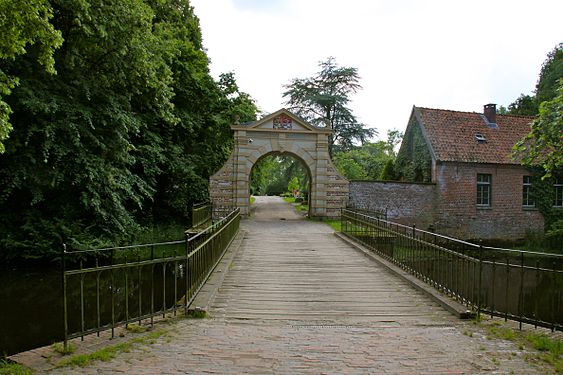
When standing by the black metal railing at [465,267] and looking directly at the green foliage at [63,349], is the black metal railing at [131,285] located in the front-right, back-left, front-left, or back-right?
front-right

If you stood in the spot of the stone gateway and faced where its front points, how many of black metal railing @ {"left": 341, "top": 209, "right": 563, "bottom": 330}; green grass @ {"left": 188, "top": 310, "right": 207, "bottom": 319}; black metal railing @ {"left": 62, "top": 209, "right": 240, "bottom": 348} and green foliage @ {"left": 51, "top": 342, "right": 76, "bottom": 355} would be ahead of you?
4

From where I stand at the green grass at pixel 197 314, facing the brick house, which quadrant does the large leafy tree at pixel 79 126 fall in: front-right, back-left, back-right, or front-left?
front-left

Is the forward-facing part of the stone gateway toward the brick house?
no

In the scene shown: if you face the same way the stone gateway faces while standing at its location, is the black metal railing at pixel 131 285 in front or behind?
in front

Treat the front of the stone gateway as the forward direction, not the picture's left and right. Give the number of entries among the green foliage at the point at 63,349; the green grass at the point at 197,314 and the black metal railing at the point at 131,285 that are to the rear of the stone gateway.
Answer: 0

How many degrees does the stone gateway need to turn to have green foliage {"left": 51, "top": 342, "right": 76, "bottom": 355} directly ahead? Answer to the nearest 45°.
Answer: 0° — it already faces it

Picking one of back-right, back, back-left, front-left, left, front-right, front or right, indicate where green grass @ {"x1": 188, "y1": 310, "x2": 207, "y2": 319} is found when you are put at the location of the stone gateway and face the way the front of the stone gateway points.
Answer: front

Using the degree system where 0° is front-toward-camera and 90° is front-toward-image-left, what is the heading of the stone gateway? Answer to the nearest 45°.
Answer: approximately 0°

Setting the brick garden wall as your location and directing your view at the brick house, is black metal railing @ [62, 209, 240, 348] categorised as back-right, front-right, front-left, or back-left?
back-right

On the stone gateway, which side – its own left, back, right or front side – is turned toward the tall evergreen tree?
back

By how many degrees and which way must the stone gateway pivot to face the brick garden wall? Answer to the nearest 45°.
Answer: approximately 90° to its left

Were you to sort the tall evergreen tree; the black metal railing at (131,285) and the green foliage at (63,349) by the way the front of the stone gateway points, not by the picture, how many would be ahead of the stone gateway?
2

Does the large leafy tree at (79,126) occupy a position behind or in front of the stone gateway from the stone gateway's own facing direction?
in front

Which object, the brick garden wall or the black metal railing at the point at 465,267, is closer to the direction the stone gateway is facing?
the black metal railing
